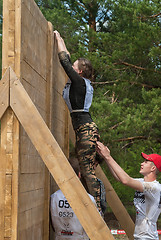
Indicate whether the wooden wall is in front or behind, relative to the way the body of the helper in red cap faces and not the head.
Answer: in front

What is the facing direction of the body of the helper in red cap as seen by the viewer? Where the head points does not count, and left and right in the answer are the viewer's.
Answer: facing to the left of the viewer
